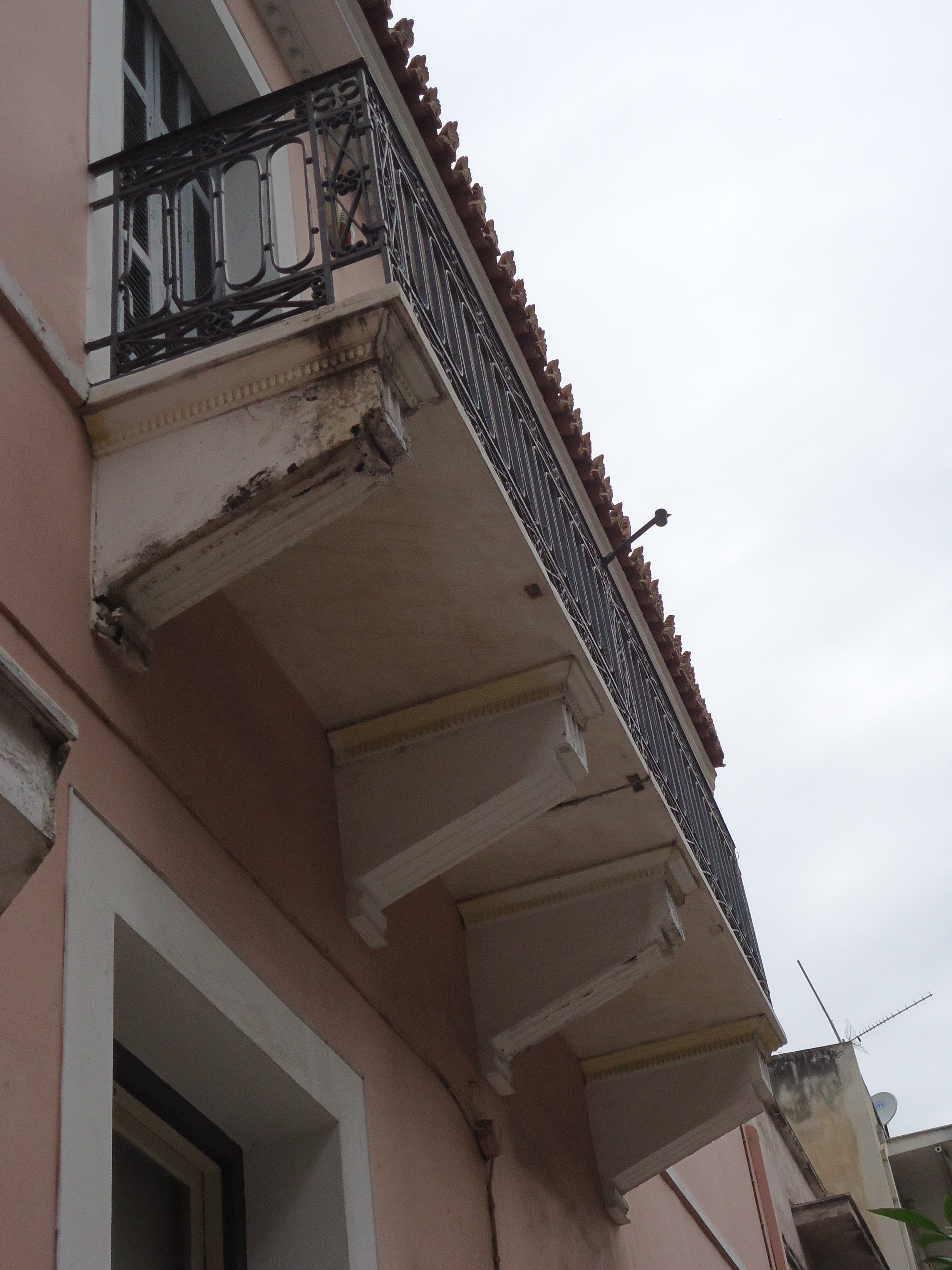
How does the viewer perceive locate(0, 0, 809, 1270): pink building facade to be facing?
facing the viewer and to the right of the viewer

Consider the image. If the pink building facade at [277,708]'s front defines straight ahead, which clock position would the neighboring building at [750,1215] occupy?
The neighboring building is roughly at 8 o'clock from the pink building facade.

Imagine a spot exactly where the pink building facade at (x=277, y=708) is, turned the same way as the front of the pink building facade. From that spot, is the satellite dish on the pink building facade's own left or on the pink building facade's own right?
on the pink building facade's own left

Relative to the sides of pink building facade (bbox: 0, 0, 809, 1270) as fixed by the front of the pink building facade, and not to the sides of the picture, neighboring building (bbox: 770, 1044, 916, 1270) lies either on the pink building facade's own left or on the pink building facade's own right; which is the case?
on the pink building facade's own left
